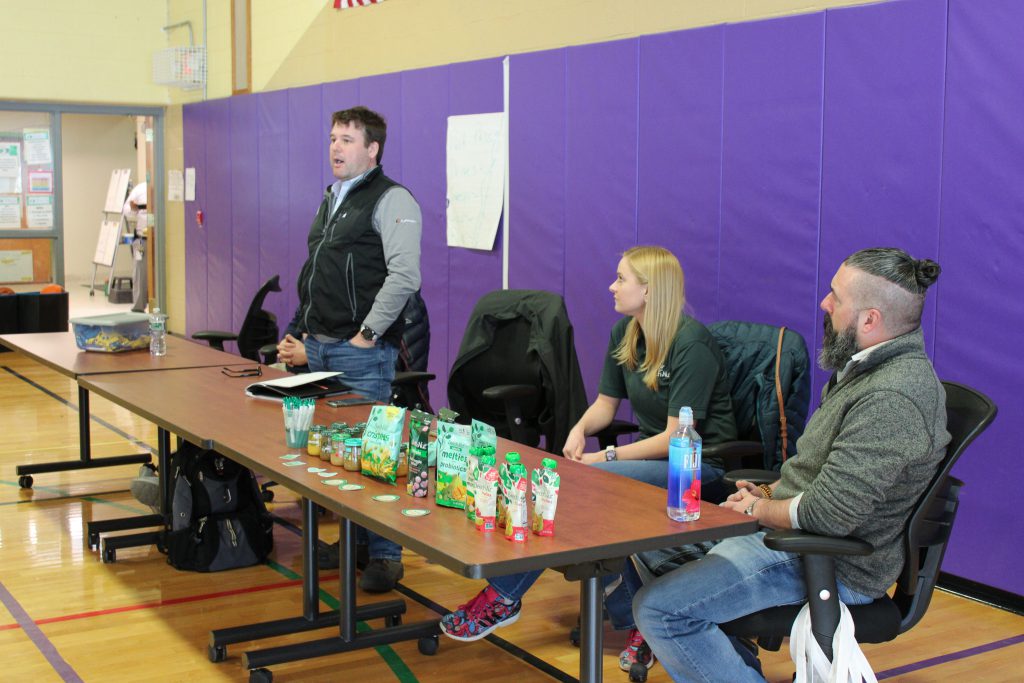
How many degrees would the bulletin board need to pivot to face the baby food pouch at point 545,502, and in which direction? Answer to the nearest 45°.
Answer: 0° — it already faces it

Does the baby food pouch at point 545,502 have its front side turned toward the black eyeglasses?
no

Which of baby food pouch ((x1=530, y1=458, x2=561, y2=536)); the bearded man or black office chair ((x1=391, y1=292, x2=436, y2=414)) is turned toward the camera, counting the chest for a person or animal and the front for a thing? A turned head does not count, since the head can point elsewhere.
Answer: the baby food pouch

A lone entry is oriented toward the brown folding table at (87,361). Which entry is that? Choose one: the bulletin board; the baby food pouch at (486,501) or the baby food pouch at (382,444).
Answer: the bulletin board

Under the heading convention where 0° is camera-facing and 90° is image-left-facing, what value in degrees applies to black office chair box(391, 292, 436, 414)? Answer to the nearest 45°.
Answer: approximately 90°

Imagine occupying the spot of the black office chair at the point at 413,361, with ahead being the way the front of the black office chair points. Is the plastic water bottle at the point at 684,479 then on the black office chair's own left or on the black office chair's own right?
on the black office chair's own left

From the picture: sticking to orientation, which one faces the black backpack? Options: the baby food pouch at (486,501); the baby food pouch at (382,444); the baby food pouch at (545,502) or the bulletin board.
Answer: the bulletin board

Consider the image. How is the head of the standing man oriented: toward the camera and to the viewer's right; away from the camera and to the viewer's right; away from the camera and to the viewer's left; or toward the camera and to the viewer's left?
toward the camera and to the viewer's left

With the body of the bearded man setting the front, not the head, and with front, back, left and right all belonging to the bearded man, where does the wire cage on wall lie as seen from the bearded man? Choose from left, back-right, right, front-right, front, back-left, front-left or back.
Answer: front-right

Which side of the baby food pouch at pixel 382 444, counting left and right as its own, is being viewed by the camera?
front

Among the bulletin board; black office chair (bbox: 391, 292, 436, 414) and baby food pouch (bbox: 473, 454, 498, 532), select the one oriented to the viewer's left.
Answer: the black office chair

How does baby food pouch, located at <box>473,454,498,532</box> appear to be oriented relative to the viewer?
toward the camera

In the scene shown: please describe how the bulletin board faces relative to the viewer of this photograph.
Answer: facing the viewer

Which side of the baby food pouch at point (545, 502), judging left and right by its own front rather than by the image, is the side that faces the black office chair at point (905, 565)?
left

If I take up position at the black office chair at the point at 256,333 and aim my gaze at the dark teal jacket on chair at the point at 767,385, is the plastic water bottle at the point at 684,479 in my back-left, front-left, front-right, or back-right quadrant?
front-right

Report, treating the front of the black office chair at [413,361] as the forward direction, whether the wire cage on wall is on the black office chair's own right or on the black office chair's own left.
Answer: on the black office chair's own right

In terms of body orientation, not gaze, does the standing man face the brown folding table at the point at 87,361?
no

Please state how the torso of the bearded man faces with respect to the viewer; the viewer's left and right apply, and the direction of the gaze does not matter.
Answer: facing to the left of the viewer

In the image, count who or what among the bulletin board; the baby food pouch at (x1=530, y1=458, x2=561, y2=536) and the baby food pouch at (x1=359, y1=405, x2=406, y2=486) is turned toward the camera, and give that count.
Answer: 3

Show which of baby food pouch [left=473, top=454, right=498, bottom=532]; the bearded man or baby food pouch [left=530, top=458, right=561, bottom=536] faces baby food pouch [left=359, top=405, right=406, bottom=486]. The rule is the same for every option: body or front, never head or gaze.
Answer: the bearded man

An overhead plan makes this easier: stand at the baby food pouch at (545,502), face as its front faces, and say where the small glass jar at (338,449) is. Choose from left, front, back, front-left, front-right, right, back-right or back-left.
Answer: back-right

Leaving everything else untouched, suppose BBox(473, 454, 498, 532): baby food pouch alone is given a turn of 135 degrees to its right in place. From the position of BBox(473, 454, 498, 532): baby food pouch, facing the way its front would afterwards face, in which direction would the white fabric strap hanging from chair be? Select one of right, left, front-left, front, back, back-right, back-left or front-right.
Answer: back-right

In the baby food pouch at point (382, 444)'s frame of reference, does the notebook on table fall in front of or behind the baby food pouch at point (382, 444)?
behind
